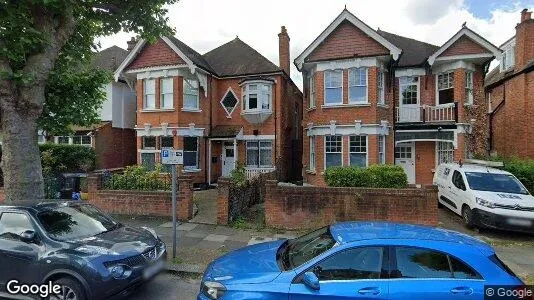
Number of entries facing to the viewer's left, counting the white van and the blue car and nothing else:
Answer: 1

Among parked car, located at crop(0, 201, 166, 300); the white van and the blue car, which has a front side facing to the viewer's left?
the blue car

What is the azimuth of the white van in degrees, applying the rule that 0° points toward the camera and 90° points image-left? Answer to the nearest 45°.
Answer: approximately 315°

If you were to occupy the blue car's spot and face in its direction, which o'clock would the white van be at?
The white van is roughly at 4 o'clock from the blue car.

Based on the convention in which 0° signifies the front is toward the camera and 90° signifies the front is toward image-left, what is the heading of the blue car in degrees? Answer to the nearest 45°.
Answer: approximately 90°

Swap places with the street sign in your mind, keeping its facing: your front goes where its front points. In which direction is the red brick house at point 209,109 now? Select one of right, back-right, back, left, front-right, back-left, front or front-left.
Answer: back

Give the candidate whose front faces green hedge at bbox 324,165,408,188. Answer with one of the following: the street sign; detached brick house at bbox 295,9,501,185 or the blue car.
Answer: the detached brick house

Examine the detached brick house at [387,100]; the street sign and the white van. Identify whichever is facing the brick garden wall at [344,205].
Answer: the detached brick house

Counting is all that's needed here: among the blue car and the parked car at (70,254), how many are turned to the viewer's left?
1

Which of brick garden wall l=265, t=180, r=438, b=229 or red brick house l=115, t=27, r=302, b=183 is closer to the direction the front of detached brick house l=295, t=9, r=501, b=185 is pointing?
the brick garden wall

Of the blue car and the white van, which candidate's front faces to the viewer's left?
the blue car

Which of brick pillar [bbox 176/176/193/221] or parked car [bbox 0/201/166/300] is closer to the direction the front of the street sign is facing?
the parked car

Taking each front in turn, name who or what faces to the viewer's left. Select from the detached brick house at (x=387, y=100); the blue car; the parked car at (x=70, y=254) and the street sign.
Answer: the blue car

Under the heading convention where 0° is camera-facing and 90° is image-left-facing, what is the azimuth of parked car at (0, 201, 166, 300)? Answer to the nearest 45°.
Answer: approximately 315°

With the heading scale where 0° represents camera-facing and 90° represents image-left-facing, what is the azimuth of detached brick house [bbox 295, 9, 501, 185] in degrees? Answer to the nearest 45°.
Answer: approximately 0°

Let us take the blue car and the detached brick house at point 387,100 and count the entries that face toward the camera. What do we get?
1
